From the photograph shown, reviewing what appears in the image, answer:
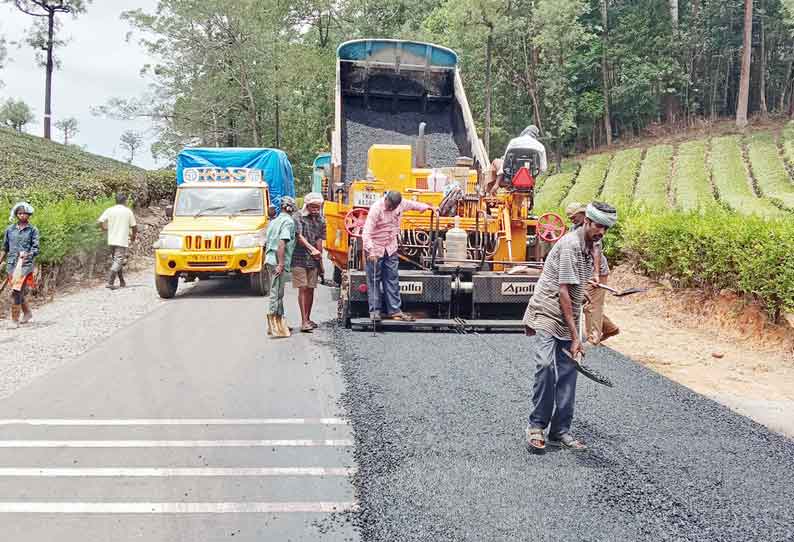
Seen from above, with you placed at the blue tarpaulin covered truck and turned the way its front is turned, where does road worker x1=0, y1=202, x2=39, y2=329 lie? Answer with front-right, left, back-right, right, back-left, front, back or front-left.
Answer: front-right

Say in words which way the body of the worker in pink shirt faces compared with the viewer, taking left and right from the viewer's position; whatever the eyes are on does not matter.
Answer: facing the viewer and to the right of the viewer

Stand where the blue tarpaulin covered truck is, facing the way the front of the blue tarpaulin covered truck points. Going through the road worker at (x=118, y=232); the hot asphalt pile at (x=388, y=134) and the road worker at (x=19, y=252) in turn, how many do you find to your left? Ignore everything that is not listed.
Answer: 1

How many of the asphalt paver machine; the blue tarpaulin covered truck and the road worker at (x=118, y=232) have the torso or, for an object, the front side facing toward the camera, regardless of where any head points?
1

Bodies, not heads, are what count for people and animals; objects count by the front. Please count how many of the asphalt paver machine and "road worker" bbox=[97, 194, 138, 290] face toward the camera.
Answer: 0

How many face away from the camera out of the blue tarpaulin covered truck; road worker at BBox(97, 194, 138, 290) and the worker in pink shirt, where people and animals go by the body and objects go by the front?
1

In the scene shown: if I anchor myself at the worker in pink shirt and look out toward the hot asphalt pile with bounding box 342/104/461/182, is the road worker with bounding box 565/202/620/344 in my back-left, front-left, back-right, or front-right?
back-right

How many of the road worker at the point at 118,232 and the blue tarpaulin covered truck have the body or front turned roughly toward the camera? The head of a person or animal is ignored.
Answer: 1

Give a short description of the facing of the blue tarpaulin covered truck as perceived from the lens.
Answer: facing the viewer

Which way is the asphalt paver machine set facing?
away from the camera

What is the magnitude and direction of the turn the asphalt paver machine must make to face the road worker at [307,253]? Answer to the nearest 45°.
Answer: approximately 90° to its left

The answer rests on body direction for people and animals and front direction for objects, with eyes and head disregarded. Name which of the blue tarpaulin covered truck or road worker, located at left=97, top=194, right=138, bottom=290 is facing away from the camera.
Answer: the road worker

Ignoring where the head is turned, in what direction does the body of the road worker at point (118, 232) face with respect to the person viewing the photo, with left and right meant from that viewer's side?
facing away from the viewer
